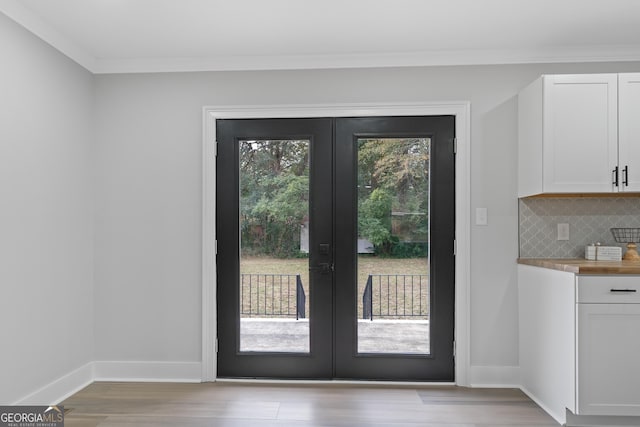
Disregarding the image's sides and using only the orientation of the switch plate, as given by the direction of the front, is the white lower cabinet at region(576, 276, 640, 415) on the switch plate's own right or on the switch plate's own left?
on the switch plate's own left

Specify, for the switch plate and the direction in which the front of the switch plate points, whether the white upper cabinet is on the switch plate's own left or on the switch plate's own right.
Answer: on the switch plate's own left

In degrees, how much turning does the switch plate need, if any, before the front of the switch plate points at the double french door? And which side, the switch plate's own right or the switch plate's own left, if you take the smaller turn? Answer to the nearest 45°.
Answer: approximately 90° to the switch plate's own right

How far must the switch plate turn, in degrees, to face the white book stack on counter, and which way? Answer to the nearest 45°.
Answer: approximately 90° to its left

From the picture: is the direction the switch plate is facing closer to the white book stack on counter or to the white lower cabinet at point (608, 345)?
the white lower cabinet

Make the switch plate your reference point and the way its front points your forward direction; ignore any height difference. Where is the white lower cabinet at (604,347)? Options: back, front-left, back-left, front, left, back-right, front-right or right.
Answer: front-left

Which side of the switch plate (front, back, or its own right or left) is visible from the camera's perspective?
front
